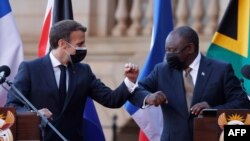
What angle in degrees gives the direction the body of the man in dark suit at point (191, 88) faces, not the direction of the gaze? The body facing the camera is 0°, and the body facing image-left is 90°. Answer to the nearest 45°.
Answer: approximately 45°

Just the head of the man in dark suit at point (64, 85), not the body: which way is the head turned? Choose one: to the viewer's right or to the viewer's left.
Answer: to the viewer's right

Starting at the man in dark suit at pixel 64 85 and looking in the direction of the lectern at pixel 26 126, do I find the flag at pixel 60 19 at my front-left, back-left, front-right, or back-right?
back-right
